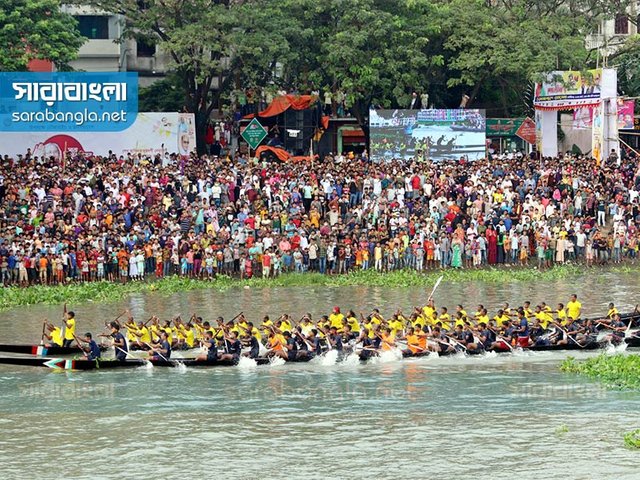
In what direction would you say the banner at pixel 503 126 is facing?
toward the camera

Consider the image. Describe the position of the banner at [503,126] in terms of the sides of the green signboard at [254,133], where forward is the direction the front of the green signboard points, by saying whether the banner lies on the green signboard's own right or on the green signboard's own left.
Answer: on the green signboard's own left

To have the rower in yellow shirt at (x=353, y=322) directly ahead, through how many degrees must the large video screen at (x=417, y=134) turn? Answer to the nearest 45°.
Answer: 0° — it already faces them

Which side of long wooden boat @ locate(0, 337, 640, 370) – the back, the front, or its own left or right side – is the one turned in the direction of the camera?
left

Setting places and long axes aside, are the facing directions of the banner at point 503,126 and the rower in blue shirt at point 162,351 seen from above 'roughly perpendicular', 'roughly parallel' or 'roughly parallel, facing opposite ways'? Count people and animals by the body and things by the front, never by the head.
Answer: roughly perpendicular

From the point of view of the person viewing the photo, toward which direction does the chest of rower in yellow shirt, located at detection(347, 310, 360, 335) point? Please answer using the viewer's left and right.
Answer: facing to the left of the viewer

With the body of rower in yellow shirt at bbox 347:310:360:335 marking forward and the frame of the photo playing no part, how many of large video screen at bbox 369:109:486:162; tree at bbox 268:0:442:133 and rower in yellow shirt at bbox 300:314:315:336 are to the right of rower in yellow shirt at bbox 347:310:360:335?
2

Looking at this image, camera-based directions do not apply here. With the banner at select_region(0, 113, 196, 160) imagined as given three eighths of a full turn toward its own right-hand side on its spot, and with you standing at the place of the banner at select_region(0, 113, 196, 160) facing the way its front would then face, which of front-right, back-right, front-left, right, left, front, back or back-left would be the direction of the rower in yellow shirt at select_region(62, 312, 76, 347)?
back-left

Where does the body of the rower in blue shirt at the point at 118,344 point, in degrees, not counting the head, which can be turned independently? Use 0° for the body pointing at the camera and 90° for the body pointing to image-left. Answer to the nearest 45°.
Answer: approximately 90°

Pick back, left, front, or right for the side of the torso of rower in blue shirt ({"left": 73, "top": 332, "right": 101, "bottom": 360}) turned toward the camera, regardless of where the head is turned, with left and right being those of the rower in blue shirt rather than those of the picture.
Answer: left

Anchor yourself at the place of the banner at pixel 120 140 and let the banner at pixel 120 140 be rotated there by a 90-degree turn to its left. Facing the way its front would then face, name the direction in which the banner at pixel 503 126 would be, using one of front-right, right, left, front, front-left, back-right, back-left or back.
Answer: front

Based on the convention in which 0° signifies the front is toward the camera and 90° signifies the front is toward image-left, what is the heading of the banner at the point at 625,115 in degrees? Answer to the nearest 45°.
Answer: approximately 0°

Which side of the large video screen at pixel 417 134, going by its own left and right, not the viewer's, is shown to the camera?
front

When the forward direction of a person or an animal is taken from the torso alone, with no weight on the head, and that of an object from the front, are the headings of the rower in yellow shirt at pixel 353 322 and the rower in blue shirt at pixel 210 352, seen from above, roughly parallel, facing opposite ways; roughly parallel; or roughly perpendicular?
roughly parallel

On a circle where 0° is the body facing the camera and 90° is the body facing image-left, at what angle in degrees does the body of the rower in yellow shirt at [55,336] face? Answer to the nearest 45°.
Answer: approximately 90°

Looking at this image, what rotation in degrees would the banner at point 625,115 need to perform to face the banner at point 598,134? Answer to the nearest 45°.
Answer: approximately 45° to its right
